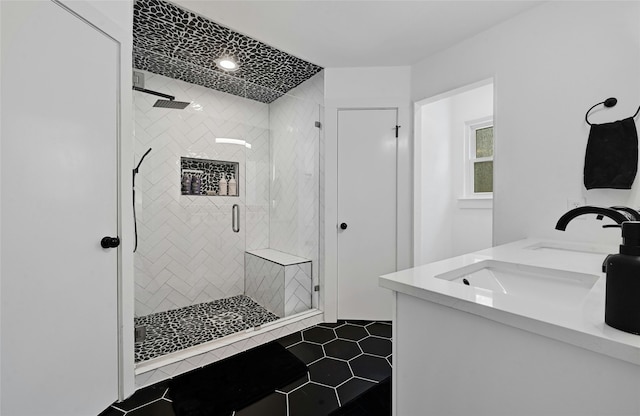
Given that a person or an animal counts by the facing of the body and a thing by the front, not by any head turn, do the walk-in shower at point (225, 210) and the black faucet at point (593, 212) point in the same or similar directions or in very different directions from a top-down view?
very different directions

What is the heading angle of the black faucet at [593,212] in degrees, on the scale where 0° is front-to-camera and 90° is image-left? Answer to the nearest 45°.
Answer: approximately 90°

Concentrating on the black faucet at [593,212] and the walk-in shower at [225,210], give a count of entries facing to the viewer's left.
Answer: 1

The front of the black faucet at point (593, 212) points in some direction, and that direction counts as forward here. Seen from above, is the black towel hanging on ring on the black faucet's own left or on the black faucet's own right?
on the black faucet's own right

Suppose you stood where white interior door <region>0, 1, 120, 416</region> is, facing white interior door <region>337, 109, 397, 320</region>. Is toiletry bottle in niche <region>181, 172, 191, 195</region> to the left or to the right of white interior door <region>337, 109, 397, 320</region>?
left
